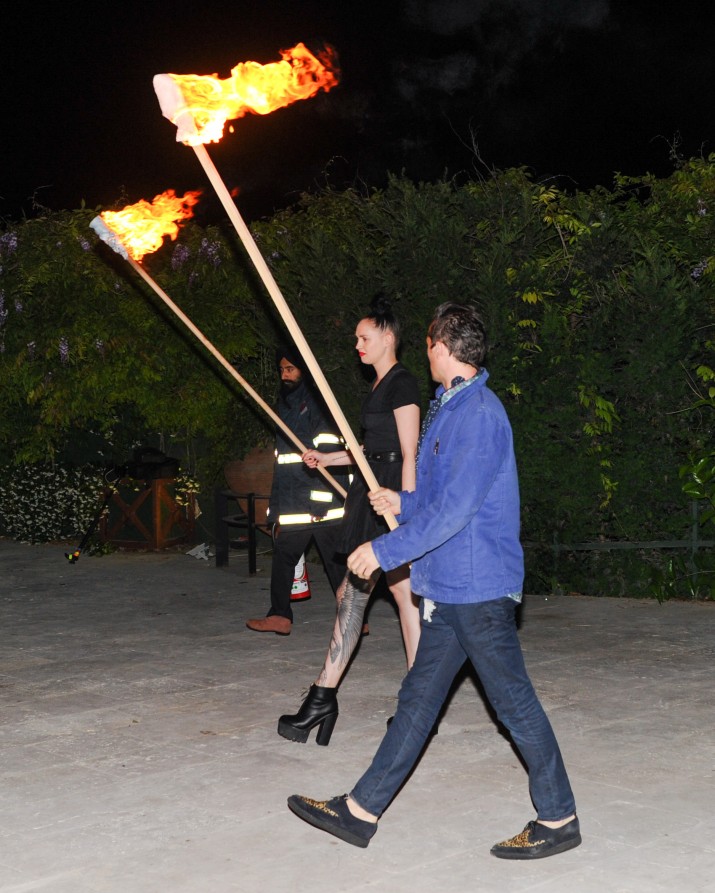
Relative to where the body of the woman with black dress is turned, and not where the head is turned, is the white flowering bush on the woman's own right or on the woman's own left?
on the woman's own right

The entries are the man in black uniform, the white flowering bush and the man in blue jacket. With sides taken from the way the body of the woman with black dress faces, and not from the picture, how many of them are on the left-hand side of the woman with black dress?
1

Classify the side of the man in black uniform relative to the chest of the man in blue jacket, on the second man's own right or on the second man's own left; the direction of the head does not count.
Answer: on the second man's own right

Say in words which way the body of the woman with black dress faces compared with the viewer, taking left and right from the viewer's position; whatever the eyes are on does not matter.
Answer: facing to the left of the viewer

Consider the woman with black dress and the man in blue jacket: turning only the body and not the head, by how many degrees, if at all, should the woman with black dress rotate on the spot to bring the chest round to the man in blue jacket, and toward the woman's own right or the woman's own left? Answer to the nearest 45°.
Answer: approximately 90° to the woman's own left

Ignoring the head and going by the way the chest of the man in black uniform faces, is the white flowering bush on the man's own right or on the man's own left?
on the man's own right

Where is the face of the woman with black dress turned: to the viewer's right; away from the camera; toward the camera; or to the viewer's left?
to the viewer's left

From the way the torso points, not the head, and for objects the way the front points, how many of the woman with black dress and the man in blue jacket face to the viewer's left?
2

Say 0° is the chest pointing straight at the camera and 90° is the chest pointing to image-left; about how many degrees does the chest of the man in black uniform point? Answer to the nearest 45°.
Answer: approximately 45°

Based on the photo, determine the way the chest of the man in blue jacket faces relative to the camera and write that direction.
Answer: to the viewer's left

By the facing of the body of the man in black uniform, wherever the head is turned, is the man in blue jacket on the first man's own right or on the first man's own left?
on the first man's own left
